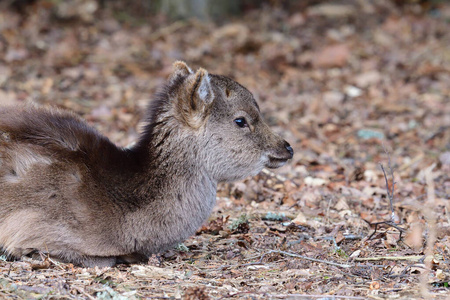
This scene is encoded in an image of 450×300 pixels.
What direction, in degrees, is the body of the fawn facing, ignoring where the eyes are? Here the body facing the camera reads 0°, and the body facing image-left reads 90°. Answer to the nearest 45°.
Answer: approximately 270°
